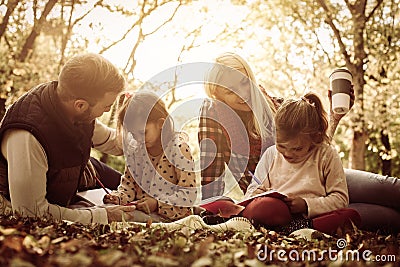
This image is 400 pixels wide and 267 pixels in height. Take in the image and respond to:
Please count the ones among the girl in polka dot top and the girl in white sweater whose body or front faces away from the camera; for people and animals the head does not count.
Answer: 0

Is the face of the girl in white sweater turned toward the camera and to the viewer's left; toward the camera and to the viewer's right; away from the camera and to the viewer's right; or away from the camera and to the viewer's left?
toward the camera and to the viewer's left

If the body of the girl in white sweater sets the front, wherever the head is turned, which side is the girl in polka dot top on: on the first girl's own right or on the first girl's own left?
on the first girl's own right

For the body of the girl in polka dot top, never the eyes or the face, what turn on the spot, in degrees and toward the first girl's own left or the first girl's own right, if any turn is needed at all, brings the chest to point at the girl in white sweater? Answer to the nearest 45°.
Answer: approximately 90° to the first girl's own left

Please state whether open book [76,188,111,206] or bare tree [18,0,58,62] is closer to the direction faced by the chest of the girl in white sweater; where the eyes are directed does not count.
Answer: the open book

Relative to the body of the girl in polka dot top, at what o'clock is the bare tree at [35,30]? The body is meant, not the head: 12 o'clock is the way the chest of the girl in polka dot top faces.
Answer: The bare tree is roughly at 4 o'clock from the girl in polka dot top.

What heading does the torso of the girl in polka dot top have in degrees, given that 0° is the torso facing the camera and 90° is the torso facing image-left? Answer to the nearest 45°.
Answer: approximately 45°

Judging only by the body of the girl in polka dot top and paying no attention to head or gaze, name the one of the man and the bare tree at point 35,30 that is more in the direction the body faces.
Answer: the man

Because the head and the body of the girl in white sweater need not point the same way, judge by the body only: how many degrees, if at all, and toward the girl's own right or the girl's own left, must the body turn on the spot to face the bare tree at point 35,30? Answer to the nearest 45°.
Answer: approximately 90° to the girl's own right
